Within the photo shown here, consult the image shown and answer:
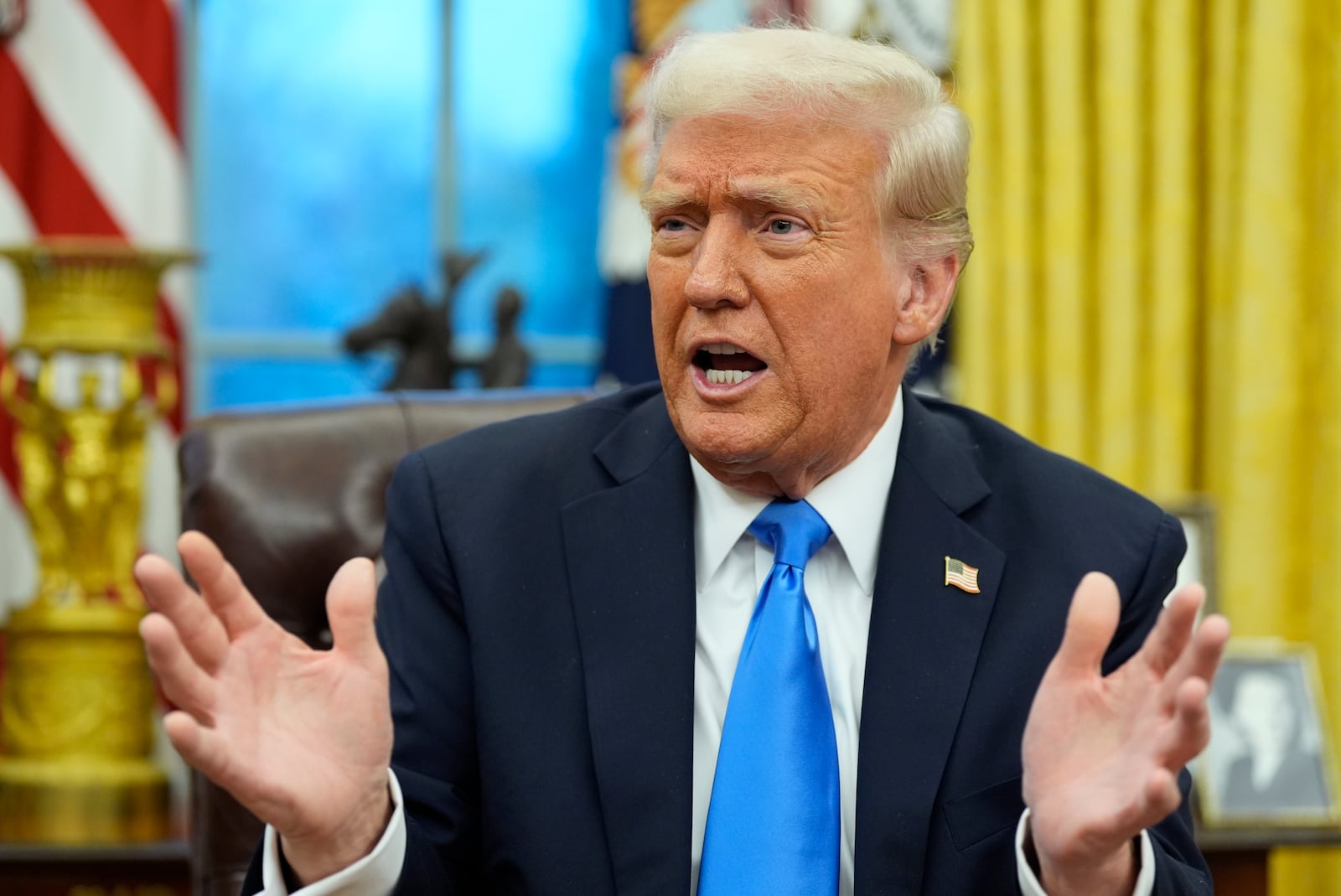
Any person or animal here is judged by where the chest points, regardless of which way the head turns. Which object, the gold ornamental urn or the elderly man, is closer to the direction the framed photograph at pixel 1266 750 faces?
the elderly man

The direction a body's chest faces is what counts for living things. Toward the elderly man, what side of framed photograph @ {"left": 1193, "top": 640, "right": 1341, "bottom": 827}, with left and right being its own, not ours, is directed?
front

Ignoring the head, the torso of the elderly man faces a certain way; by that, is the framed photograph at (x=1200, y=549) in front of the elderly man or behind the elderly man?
behind

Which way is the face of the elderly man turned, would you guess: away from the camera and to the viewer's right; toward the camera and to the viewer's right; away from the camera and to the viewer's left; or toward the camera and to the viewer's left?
toward the camera and to the viewer's left

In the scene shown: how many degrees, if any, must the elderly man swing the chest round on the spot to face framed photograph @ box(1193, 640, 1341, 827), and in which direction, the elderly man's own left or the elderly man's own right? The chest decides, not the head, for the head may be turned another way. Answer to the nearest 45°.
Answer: approximately 135° to the elderly man's own left

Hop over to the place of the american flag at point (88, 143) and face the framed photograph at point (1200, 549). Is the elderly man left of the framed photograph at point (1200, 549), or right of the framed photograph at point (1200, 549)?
right

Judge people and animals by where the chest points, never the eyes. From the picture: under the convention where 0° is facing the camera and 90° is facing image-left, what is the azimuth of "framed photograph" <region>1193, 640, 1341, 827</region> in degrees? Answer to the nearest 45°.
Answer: approximately 0°

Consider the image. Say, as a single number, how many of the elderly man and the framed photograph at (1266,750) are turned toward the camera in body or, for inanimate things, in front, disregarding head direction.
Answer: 2

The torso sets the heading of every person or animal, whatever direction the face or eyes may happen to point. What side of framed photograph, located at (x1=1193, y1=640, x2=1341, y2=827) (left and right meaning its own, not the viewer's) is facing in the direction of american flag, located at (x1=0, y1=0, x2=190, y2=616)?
right

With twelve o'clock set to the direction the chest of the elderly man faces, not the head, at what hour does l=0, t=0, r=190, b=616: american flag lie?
The american flag is roughly at 5 o'clock from the elderly man.
